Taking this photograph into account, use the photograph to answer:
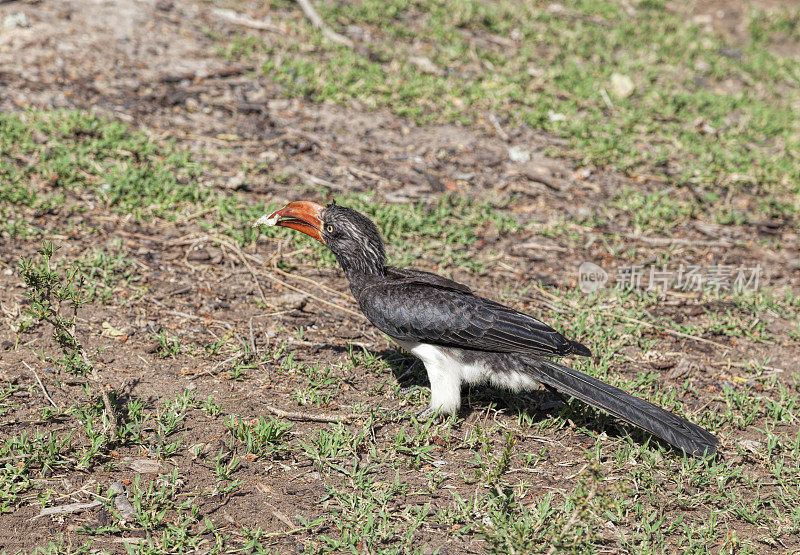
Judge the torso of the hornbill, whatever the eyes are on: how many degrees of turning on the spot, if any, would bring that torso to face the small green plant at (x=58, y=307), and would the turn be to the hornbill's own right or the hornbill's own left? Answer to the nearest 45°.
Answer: approximately 45° to the hornbill's own left

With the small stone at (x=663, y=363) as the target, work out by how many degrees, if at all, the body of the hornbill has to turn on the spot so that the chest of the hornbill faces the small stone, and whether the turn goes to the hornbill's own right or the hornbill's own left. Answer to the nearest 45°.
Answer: approximately 135° to the hornbill's own right

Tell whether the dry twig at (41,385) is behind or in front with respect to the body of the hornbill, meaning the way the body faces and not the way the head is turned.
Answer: in front

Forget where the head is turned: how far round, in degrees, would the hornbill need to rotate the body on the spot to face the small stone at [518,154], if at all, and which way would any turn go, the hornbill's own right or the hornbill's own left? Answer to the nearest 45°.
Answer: approximately 90° to the hornbill's own right

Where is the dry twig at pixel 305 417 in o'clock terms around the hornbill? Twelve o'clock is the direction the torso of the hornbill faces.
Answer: The dry twig is roughly at 11 o'clock from the hornbill.

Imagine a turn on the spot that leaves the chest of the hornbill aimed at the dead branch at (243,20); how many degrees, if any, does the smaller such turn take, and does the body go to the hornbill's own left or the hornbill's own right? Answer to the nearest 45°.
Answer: approximately 45° to the hornbill's own right

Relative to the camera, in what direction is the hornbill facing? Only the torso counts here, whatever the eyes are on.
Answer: to the viewer's left

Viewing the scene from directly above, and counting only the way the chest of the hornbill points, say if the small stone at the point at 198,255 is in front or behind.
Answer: in front

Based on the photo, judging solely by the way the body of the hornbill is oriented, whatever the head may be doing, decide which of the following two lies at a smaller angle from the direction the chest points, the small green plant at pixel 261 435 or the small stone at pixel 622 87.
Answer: the small green plant

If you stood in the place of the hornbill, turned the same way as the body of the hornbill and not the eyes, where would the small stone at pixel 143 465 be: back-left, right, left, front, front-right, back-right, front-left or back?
front-left

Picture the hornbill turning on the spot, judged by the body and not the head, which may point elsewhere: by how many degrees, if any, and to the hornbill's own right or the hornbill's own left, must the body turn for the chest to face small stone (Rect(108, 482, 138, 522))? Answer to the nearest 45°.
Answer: approximately 45° to the hornbill's own left
